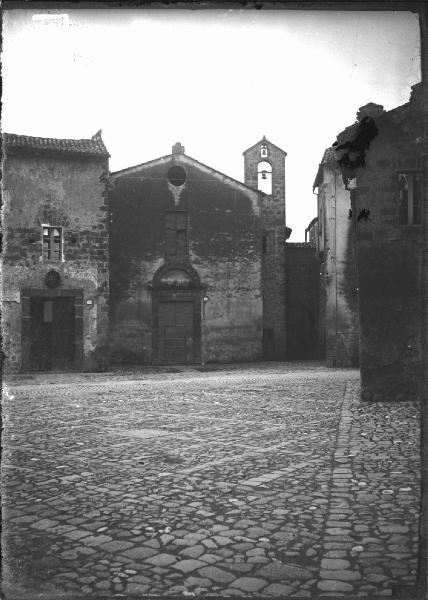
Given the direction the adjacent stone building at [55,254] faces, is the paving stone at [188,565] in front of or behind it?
in front

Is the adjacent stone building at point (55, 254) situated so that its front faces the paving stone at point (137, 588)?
yes

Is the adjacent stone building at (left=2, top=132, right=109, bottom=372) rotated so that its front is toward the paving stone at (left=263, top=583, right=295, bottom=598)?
yes

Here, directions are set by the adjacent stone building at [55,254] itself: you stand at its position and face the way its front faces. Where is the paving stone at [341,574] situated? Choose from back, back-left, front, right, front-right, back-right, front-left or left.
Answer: front

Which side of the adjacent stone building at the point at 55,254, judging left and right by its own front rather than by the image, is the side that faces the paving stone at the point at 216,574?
front

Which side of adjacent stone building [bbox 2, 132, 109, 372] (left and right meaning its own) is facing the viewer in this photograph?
front

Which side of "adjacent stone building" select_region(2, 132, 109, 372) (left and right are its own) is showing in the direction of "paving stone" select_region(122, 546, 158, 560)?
front

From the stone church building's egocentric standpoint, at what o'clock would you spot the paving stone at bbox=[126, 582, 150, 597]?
The paving stone is roughly at 12 o'clock from the stone church building.

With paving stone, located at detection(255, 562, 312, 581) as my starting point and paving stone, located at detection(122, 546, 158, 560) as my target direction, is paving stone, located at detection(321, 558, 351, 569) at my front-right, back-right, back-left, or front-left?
back-right

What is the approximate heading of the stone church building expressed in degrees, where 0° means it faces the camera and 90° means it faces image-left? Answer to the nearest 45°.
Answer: approximately 0°

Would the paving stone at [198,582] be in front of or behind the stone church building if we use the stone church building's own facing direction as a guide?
in front

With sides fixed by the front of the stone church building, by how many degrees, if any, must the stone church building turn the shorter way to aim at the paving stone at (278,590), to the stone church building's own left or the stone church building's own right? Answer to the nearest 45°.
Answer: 0° — it already faces it

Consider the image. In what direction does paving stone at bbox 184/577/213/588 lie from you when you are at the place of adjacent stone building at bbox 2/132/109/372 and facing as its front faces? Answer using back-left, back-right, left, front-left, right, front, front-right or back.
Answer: front

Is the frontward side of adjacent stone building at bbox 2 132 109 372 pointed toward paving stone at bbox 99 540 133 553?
yes
